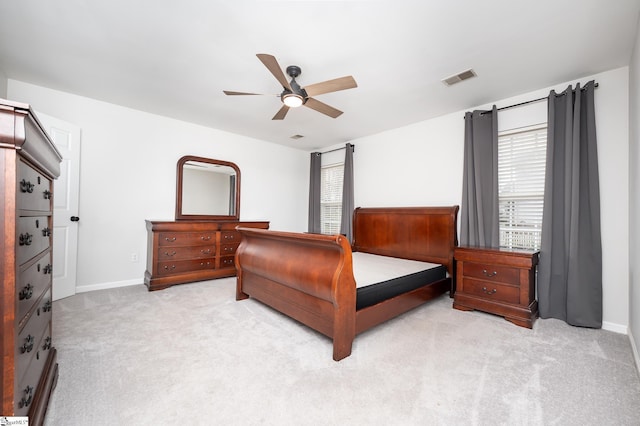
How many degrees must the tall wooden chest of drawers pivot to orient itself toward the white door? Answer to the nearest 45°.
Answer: approximately 90° to its left

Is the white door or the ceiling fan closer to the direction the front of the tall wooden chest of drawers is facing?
the ceiling fan

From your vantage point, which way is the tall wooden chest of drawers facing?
to the viewer's right

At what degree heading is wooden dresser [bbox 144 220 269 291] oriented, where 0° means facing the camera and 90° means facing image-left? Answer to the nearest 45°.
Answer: approximately 315°

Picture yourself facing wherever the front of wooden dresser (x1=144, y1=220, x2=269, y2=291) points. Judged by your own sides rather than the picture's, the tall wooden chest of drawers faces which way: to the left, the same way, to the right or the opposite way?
to the left

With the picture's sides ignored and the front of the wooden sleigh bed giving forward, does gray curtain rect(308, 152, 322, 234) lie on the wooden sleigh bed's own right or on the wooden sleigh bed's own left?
on the wooden sleigh bed's own right

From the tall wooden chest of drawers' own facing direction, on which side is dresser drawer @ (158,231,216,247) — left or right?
on its left

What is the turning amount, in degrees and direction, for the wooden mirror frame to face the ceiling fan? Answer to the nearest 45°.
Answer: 0° — it already faces it

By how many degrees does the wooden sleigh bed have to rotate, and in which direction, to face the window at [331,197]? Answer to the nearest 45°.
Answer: approximately 135° to its right

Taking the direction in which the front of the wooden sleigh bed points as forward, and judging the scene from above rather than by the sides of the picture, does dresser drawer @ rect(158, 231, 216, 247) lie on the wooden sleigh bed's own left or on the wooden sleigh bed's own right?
on the wooden sleigh bed's own right

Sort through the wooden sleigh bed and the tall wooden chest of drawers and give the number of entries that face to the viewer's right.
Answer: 1
